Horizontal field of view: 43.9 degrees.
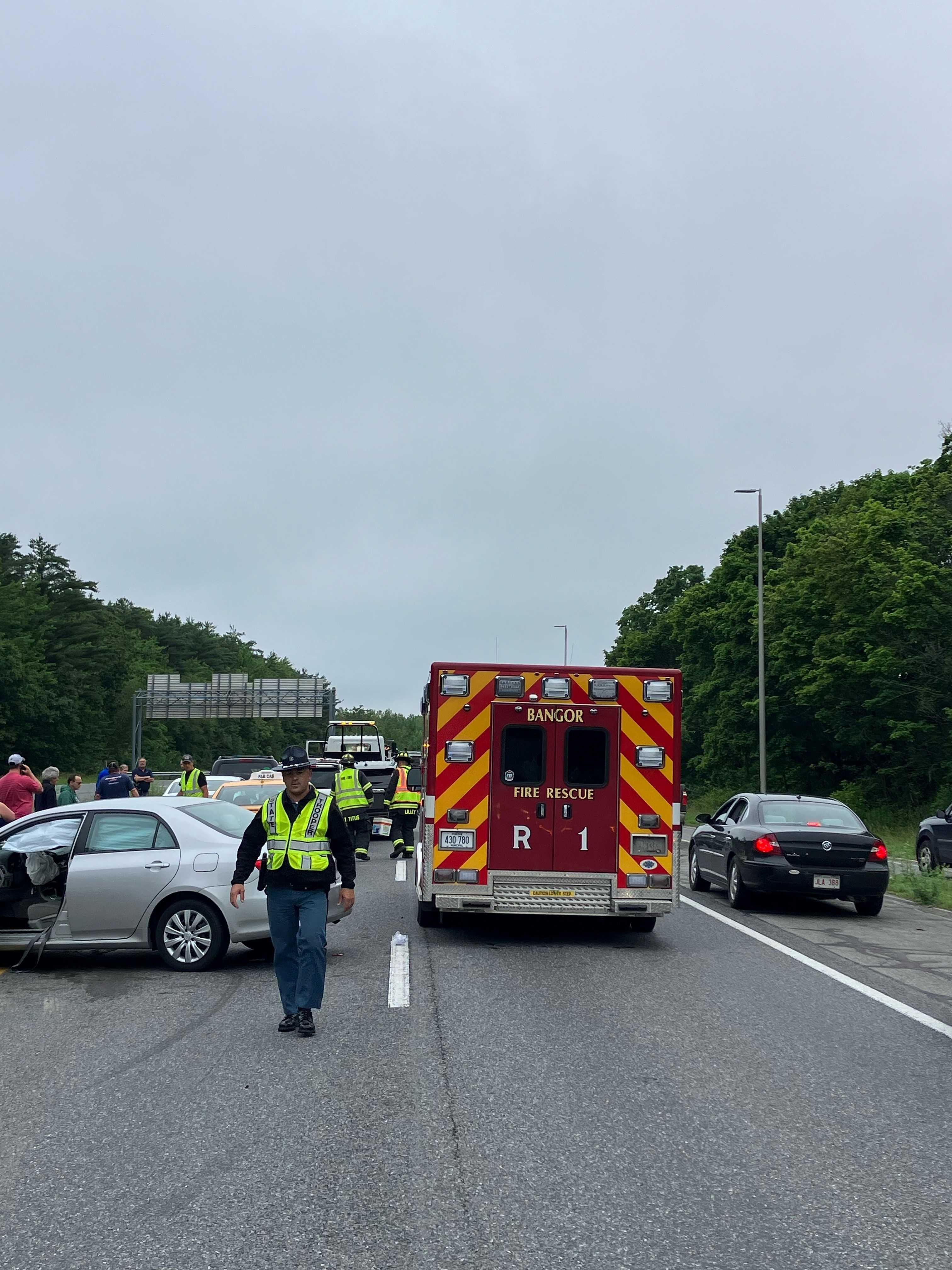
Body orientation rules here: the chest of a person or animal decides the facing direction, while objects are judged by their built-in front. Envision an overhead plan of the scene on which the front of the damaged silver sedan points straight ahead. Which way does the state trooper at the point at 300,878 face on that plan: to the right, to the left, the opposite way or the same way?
to the left

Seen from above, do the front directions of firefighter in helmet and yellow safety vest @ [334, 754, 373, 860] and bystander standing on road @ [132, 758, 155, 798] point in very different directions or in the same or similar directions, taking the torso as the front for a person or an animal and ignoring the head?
very different directions

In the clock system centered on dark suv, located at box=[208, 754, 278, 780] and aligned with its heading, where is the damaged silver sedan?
The damaged silver sedan is roughly at 6 o'clock from the dark suv.

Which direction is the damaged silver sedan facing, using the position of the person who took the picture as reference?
facing to the left of the viewer

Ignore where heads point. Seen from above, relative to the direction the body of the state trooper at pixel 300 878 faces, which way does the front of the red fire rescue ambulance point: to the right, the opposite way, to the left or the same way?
the opposite way

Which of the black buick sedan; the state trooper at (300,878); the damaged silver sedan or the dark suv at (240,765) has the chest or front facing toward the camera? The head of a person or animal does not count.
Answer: the state trooper

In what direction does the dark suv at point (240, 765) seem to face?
away from the camera

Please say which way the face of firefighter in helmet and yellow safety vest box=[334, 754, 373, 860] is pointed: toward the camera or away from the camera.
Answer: away from the camera

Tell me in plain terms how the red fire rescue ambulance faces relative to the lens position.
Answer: facing away from the viewer

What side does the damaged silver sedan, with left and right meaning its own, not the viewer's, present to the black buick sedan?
back

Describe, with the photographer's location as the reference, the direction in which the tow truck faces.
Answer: facing away from the viewer
